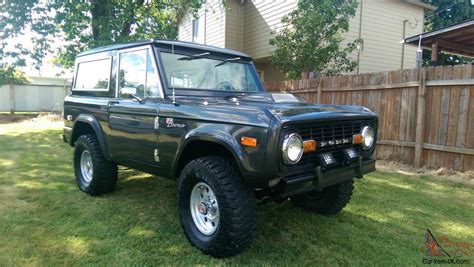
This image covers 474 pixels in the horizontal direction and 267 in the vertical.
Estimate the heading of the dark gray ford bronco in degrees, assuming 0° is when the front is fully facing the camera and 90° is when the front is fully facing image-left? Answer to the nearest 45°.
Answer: approximately 315°

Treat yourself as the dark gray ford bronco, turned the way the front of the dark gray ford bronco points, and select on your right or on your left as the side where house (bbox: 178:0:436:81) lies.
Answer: on your left

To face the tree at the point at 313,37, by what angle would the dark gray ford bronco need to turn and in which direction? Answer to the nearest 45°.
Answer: approximately 135° to its left

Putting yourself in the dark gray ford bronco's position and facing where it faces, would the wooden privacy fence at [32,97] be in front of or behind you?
behind

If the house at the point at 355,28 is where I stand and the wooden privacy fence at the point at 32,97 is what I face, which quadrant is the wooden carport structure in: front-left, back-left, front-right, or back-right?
back-left

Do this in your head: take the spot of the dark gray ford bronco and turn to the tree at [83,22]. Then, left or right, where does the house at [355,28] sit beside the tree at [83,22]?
right

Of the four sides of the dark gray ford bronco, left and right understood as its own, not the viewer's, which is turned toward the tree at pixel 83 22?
back
